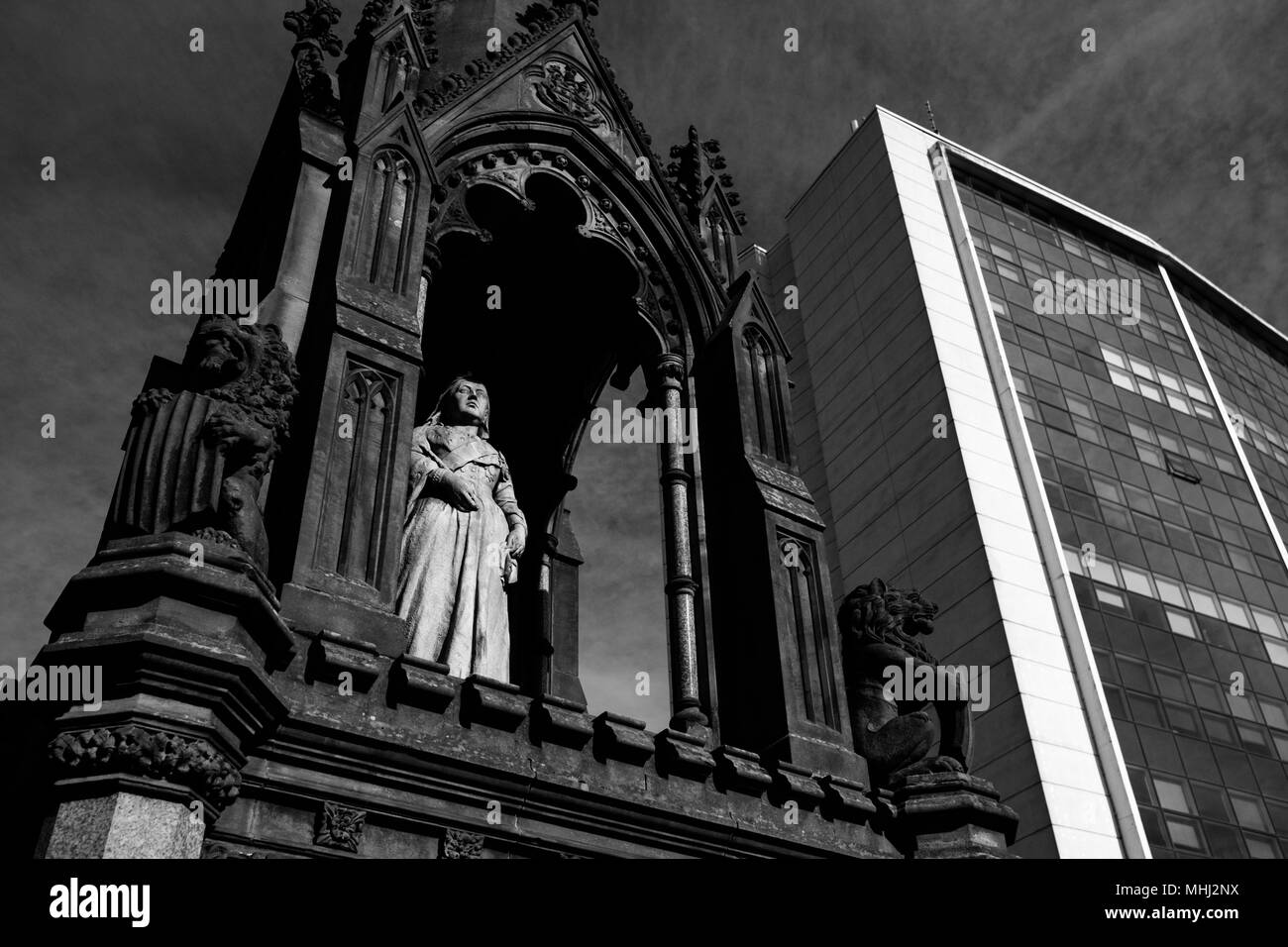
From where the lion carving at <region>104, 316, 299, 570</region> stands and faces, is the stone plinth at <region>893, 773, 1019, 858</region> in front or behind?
behind

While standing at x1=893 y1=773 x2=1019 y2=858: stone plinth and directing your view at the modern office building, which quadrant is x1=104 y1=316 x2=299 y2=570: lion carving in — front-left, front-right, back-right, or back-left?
back-left

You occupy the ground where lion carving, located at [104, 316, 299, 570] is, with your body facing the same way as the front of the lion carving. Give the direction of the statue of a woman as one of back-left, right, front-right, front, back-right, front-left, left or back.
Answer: back

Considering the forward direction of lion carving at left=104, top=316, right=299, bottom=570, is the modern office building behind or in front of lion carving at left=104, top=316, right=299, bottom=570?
behind

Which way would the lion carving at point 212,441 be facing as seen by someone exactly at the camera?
facing the viewer and to the left of the viewer
